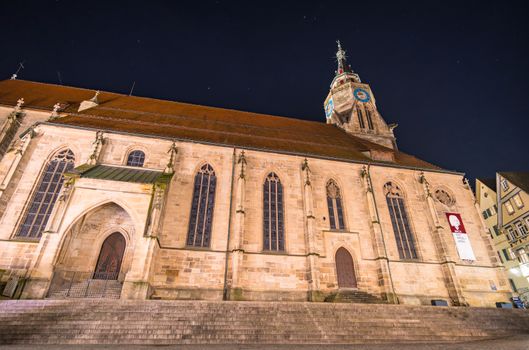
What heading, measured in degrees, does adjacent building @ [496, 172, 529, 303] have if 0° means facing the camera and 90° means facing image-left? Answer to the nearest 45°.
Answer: approximately 45°
